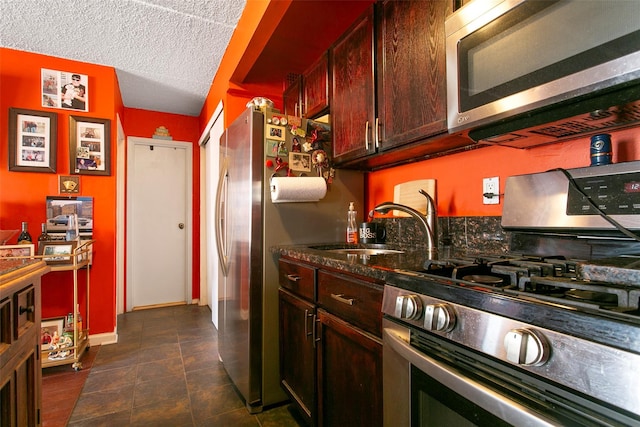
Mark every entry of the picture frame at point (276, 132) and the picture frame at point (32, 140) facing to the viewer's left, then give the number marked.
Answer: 0

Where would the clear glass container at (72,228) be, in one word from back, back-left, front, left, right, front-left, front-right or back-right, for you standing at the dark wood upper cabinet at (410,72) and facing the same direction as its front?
front-right

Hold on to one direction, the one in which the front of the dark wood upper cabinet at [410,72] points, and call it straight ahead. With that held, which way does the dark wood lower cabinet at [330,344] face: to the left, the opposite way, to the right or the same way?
the same way

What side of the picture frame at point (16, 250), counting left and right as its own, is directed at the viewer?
front

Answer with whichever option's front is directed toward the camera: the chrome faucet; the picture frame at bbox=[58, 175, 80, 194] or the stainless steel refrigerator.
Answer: the picture frame

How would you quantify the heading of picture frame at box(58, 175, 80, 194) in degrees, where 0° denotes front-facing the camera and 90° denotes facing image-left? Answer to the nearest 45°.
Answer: approximately 0°

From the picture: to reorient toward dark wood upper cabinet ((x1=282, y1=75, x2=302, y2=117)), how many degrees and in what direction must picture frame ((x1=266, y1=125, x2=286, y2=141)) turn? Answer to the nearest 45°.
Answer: approximately 180°

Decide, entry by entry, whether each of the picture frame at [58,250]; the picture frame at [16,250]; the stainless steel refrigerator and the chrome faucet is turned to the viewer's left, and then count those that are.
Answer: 2

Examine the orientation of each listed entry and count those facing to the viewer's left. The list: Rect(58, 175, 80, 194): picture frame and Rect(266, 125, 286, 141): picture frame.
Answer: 0

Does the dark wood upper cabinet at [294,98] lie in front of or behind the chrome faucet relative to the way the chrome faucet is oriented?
in front

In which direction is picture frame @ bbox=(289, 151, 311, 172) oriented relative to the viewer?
toward the camera

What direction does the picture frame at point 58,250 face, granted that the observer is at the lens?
facing the viewer

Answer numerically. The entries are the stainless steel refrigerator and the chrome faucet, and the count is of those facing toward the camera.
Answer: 0

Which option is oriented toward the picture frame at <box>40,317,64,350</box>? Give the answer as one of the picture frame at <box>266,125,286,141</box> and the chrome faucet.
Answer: the chrome faucet
